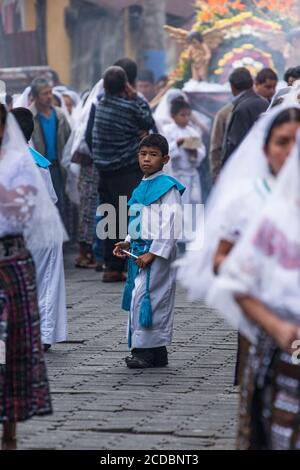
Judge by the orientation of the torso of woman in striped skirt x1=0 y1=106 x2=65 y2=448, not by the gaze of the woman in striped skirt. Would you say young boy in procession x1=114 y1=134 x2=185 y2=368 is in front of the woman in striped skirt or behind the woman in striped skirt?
behind

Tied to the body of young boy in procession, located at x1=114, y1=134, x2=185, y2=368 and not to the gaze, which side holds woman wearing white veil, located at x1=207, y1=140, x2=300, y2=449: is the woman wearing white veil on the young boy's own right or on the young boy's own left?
on the young boy's own left

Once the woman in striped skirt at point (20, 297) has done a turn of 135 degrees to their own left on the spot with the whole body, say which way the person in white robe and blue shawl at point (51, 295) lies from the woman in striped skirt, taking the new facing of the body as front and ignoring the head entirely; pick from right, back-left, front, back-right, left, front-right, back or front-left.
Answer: left

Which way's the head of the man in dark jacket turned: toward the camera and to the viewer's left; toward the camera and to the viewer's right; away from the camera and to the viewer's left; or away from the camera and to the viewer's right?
away from the camera and to the viewer's left

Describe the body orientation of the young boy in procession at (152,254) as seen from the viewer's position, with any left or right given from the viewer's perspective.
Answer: facing the viewer and to the left of the viewer

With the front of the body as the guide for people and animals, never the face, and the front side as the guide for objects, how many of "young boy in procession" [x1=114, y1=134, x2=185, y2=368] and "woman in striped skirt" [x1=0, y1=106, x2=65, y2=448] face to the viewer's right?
0

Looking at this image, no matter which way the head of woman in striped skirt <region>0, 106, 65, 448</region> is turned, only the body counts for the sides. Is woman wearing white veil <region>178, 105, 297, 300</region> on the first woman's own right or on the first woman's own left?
on the first woman's own left

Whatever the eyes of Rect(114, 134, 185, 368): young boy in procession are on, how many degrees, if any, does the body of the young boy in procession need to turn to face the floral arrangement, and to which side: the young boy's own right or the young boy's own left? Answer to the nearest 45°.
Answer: approximately 135° to the young boy's own right

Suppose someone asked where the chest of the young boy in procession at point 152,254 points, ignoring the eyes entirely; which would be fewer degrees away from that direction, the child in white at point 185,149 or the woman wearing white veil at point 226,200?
the woman wearing white veil

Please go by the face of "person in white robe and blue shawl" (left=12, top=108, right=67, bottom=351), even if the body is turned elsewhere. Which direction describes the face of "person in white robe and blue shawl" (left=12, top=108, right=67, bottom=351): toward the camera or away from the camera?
away from the camera

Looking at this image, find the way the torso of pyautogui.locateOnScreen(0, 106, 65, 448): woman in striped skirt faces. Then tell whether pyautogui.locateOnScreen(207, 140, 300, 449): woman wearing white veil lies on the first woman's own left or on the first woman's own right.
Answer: on the first woman's own left
